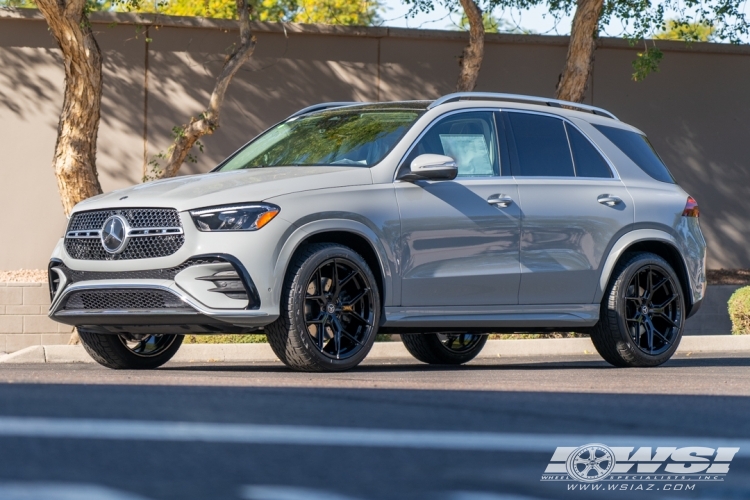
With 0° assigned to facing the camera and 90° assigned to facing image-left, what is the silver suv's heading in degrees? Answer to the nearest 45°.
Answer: approximately 45°
